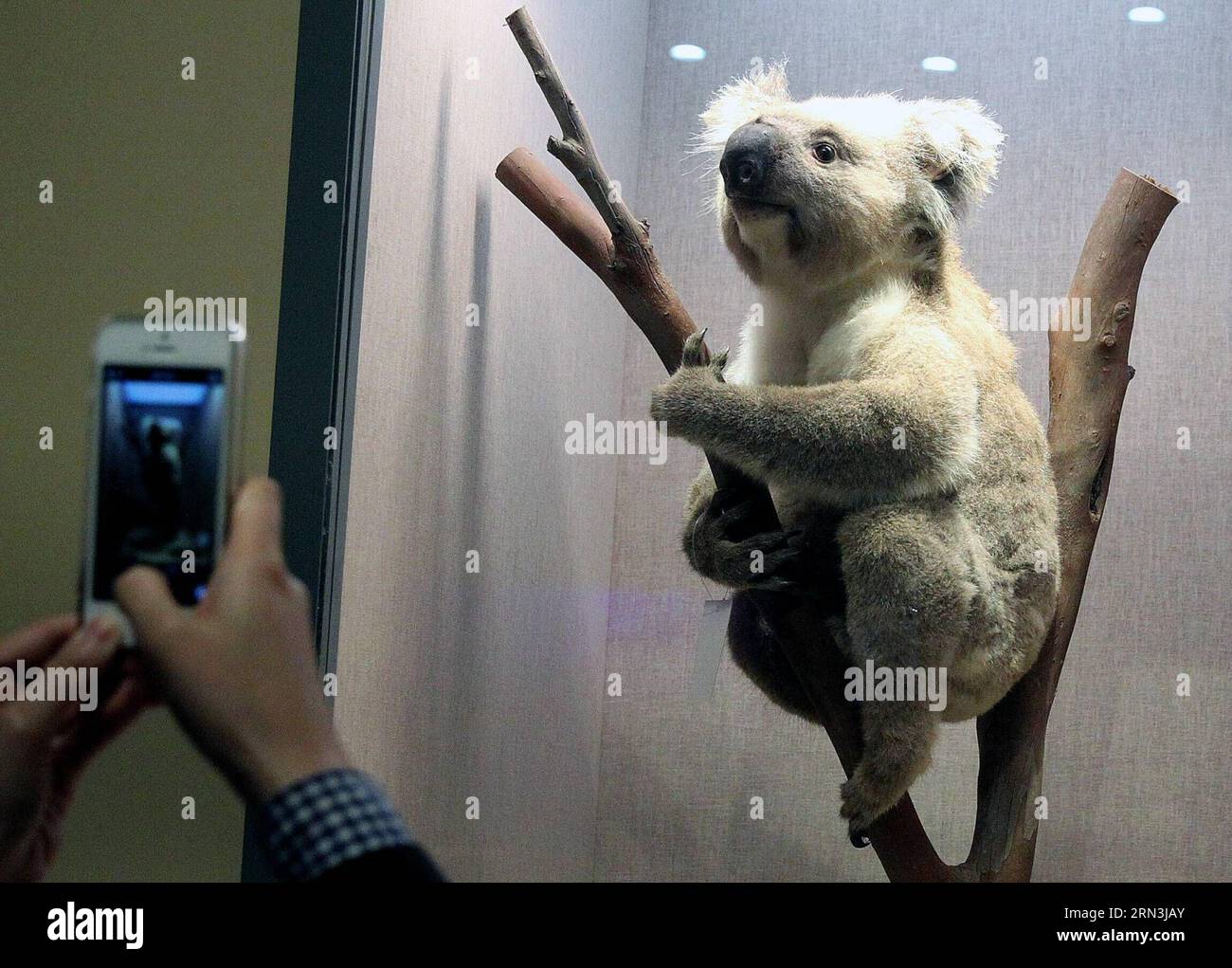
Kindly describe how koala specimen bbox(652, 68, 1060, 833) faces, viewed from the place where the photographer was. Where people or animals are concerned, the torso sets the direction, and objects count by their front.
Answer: facing to the left of the viewer
